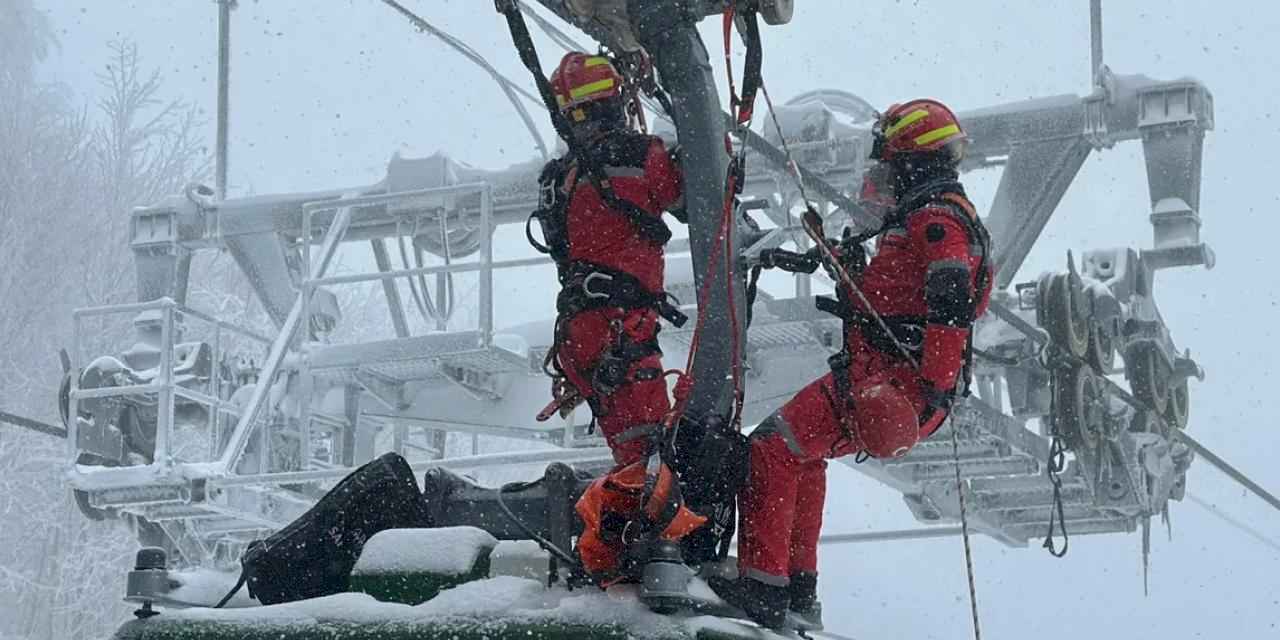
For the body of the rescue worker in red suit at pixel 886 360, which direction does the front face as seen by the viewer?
to the viewer's left

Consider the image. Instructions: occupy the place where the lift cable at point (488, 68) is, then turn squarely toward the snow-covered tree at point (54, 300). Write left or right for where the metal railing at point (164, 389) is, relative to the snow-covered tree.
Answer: left

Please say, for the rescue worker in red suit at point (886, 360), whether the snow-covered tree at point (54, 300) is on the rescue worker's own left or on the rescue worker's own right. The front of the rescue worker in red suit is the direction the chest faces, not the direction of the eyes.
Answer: on the rescue worker's own right

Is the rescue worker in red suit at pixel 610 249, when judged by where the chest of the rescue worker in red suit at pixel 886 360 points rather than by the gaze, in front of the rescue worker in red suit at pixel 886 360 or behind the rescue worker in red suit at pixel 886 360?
in front
